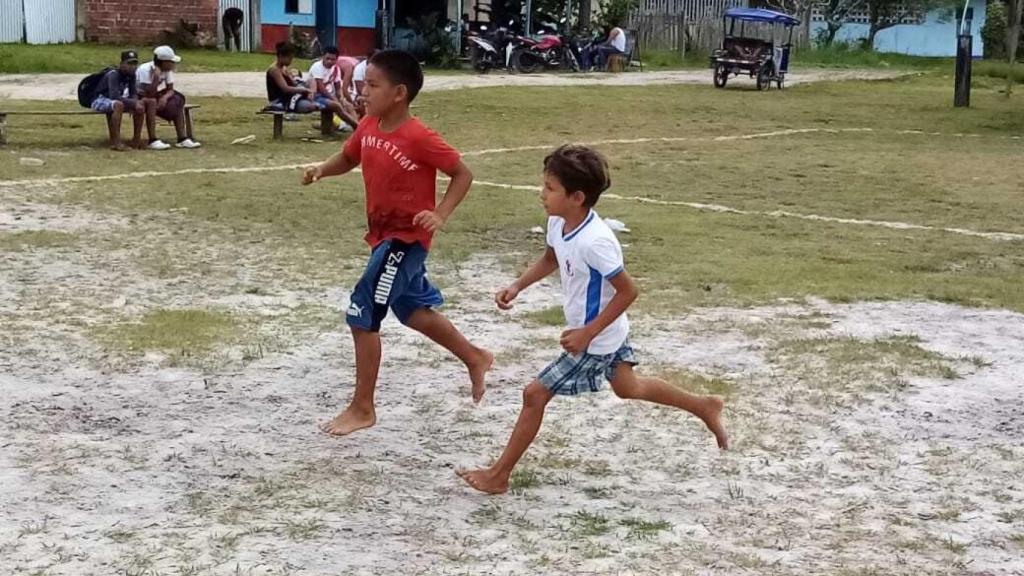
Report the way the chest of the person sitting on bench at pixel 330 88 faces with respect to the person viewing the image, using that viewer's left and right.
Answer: facing the viewer and to the right of the viewer

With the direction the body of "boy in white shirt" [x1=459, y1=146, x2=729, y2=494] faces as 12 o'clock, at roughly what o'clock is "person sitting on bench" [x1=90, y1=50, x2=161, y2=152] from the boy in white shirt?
The person sitting on bench is roughly at 2 o'clock from the boy in white shirt.

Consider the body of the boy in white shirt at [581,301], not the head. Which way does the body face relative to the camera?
to the viewer's left

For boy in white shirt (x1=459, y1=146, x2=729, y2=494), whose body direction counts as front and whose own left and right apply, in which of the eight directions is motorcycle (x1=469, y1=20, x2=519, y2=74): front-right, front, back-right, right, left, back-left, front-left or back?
right

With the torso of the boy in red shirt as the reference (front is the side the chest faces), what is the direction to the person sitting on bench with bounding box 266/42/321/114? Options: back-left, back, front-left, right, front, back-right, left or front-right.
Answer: back-right

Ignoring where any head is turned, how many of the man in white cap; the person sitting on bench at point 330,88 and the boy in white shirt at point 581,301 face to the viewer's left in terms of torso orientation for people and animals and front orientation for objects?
1

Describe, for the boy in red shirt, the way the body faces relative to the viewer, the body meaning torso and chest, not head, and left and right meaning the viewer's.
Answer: facing the viewer and to the left of the viewer

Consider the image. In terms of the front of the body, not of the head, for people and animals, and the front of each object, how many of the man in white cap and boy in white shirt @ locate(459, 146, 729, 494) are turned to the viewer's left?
1

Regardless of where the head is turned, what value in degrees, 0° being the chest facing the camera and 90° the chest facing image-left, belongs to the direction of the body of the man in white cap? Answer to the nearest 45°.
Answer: approximately 315°

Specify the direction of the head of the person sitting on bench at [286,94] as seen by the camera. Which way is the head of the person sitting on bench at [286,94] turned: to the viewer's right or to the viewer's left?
to the viewer's right

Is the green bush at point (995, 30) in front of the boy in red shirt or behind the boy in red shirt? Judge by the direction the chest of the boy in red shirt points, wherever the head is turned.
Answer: behind

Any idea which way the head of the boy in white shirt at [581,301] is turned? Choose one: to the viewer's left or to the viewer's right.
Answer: to the viewer's left

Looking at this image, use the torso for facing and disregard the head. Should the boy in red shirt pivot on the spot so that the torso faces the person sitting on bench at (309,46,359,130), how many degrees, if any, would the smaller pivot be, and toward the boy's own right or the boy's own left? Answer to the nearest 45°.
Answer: approximately 135° to the boy's own right

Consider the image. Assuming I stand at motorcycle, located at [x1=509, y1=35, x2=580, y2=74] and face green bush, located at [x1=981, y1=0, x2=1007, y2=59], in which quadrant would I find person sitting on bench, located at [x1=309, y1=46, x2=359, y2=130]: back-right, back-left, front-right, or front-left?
back-right

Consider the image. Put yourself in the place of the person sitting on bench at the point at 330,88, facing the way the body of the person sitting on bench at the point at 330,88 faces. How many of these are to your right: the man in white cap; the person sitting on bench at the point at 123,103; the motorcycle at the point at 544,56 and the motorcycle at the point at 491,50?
2
